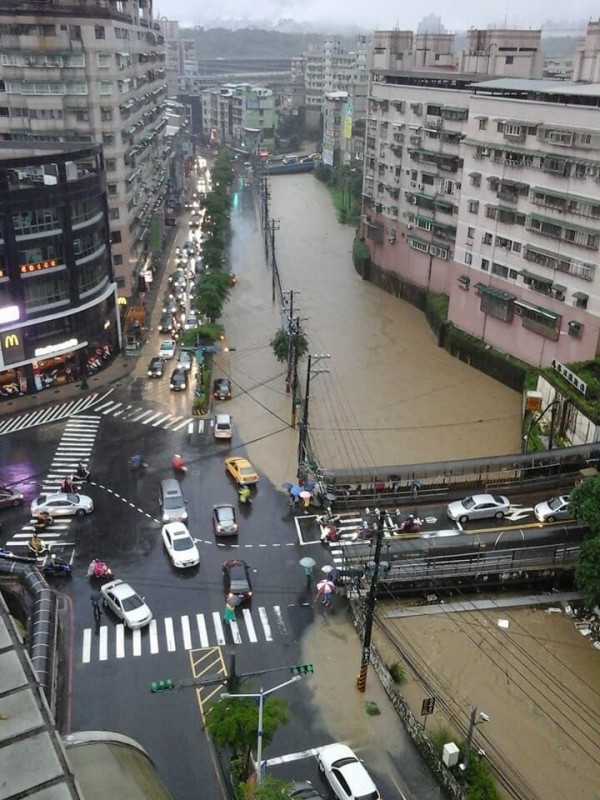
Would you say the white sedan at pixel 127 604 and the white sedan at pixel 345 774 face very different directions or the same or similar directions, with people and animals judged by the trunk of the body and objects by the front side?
very different directions

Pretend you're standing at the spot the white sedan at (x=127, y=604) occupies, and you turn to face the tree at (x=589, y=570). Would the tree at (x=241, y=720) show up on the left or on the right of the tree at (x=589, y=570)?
right

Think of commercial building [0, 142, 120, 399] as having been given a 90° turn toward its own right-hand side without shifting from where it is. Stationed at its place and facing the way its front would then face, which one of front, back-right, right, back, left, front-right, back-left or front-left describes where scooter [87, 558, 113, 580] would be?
front-left

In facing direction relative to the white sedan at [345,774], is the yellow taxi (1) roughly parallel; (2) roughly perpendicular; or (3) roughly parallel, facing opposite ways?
roughly parallel

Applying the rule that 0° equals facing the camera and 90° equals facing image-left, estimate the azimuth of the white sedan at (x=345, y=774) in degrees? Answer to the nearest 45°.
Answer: approximately 135°

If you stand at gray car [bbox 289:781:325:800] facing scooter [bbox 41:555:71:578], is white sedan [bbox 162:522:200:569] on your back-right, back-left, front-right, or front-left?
front-right

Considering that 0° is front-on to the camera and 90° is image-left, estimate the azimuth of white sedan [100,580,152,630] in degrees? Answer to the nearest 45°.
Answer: approximately 315°

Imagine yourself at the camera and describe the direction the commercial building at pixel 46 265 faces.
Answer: facing the viewer and to the right of the viewer

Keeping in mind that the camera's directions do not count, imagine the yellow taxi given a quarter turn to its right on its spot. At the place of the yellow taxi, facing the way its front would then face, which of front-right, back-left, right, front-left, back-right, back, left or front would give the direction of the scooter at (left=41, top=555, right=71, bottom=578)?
back

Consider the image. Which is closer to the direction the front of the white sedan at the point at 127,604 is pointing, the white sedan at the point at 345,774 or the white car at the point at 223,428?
the white sedan

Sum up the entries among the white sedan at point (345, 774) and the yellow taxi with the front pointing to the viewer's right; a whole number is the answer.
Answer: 0

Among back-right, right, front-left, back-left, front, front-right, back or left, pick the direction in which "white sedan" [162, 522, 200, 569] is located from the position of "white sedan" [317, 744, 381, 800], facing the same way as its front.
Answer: front

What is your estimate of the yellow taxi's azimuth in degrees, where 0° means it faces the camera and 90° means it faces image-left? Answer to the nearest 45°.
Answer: approximately 135°

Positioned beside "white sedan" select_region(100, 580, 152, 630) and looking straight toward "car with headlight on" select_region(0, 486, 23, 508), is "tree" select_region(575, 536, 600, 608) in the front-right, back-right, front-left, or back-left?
back-right

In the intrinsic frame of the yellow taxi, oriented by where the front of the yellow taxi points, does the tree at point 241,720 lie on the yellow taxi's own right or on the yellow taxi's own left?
on the yellow taxi's own left

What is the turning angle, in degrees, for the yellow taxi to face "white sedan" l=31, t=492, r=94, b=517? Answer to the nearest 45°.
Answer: approximately 45° to its left

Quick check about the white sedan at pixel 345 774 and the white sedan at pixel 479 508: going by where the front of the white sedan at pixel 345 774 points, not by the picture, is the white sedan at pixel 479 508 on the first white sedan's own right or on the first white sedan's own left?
on the first white sedan's own right
